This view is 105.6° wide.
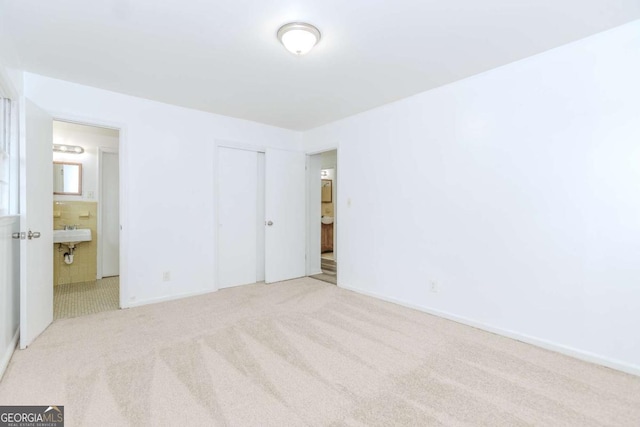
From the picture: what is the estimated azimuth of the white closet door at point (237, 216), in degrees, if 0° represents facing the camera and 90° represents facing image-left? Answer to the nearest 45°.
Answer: approximately 315°

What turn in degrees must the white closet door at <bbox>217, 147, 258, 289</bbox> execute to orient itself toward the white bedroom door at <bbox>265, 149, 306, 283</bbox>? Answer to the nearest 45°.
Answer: approximately 45° to its left

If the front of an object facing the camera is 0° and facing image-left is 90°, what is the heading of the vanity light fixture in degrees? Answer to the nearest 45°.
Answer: approximately 0°

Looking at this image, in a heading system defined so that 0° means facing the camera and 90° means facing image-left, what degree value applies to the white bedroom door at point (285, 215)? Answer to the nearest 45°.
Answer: approximately 315°

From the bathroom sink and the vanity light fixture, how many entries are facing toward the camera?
2

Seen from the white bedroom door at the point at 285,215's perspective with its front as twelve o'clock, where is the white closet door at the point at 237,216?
the white closet door at the point at 237,216 is roughly at 4 o'clock from the white bedroom door at the point at 285,215.

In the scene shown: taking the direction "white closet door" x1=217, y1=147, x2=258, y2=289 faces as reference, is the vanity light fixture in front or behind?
behind

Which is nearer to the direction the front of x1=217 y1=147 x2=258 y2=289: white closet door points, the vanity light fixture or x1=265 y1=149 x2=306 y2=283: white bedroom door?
the white bedroom door
